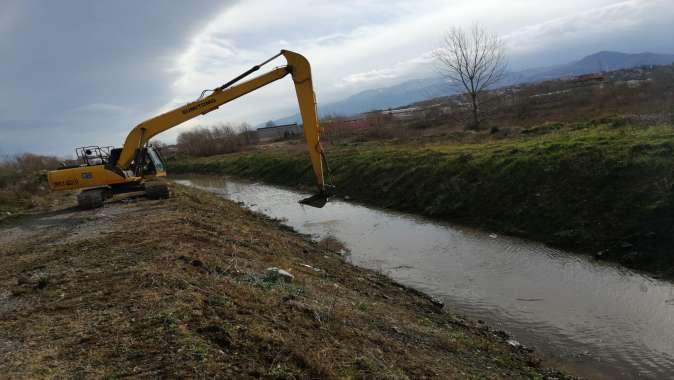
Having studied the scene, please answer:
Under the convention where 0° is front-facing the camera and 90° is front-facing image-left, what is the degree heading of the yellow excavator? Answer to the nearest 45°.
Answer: approximately 270°
